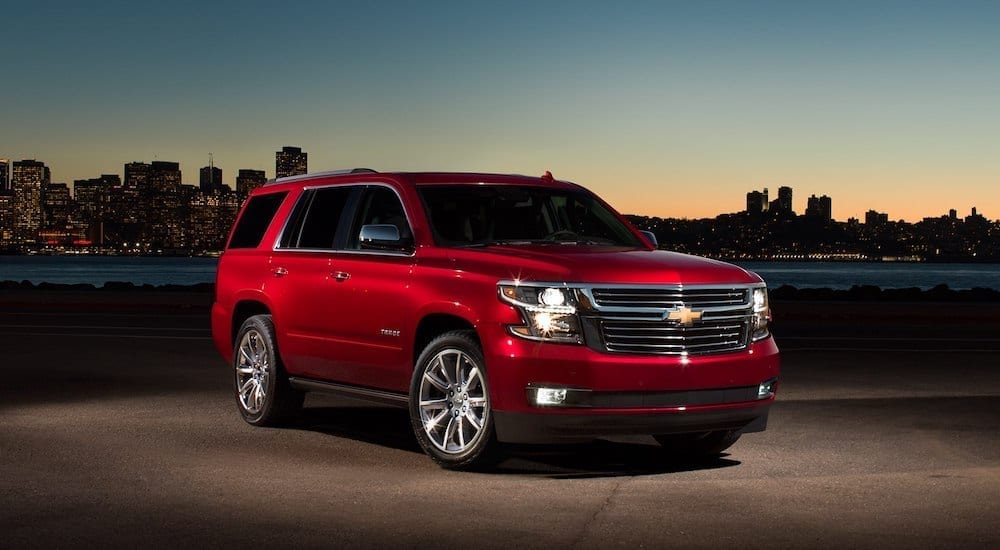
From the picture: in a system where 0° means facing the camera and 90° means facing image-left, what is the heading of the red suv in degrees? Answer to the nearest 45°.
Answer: approximately 315°
